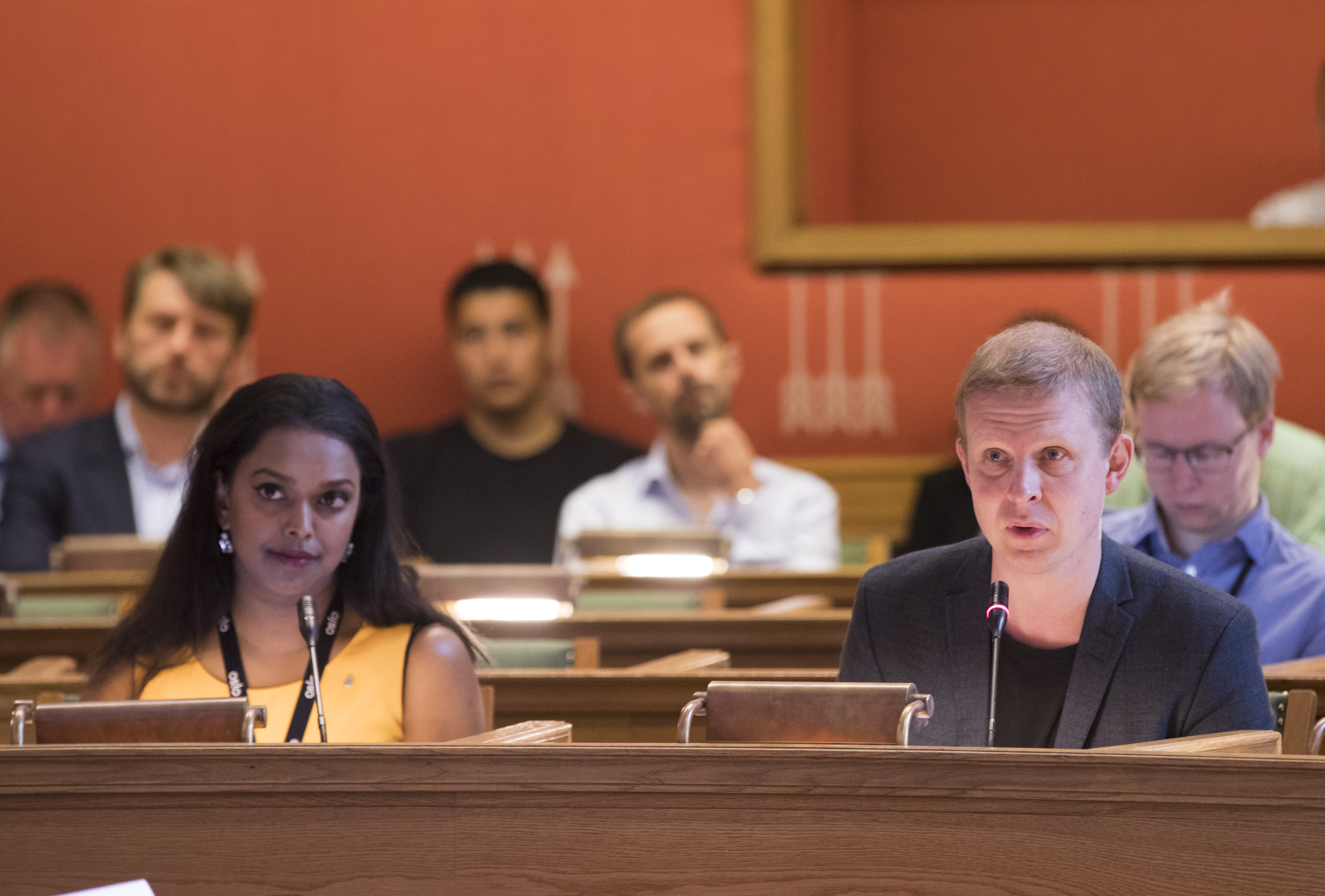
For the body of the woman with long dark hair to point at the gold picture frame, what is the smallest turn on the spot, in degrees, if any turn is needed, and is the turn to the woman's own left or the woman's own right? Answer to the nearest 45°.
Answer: approximately 135° to the woman's own left

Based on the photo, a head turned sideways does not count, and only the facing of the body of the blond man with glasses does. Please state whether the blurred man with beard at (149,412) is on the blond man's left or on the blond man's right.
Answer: on the blond man's right

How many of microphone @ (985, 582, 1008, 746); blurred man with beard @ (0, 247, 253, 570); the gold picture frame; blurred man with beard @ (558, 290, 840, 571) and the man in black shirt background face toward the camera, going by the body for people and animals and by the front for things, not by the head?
4

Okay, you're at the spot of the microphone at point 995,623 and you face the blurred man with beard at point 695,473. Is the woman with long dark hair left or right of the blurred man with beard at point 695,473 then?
left

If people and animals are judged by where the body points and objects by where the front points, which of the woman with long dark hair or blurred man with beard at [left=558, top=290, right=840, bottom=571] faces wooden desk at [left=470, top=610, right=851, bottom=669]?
the blurred man with beard

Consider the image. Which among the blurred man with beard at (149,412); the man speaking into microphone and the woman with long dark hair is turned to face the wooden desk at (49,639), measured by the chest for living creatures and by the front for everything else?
the blurred man with beard

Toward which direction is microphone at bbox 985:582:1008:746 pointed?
away from the camera

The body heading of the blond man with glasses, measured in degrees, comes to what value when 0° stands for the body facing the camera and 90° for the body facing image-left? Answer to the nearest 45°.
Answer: approximately 45°

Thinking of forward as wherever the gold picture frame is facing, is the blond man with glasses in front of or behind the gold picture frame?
in front

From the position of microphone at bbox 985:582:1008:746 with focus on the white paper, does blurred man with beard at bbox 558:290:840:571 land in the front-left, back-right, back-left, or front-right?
back-right
